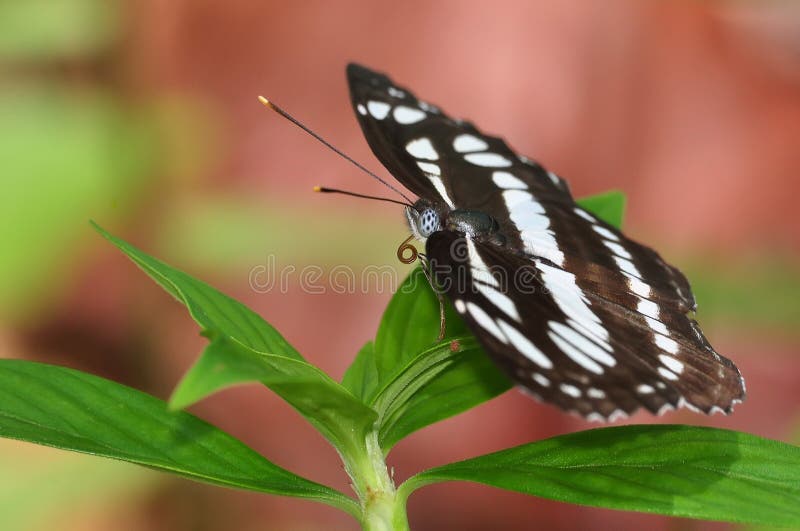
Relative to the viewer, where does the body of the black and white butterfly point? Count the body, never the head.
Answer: to the viewer's left
